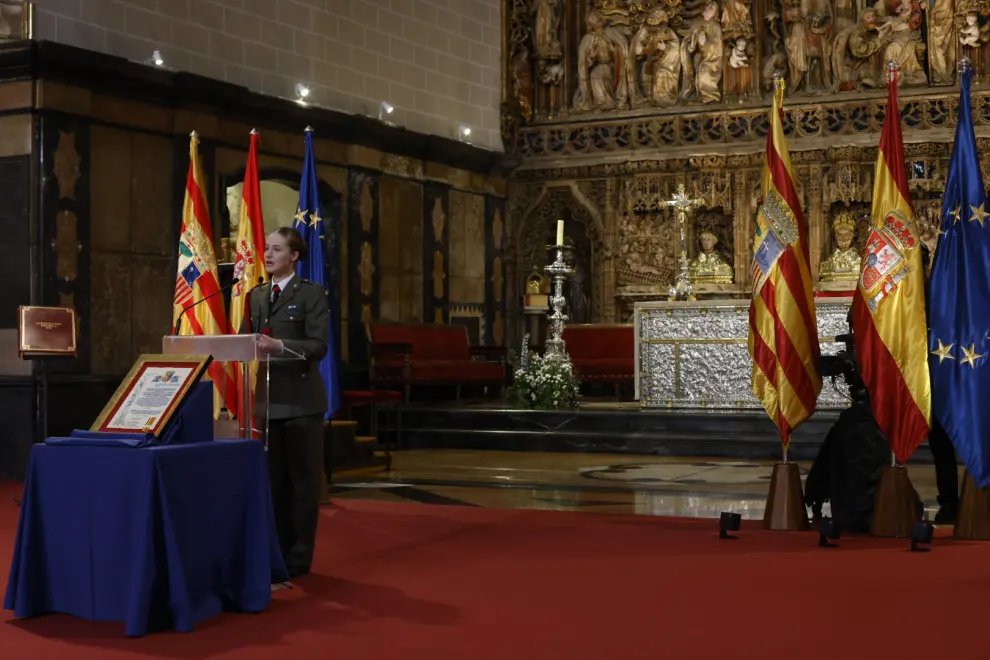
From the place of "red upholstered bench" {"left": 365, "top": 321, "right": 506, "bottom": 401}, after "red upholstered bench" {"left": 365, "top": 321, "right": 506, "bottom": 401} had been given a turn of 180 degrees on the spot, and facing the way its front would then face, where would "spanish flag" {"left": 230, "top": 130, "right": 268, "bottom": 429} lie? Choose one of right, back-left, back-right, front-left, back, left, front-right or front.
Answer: back-left

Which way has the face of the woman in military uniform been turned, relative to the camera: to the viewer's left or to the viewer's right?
to the viewer's left

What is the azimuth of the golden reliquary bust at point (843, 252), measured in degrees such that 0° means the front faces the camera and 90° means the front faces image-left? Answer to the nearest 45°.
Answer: approximately 0°

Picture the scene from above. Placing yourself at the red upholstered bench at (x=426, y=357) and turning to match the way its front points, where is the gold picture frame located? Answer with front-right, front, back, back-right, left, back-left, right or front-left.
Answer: right

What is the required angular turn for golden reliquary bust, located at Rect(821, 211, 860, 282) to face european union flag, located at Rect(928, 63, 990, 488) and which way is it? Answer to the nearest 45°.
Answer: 0° — it already faces it

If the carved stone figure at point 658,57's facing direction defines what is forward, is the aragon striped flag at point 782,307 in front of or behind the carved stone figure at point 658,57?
in front

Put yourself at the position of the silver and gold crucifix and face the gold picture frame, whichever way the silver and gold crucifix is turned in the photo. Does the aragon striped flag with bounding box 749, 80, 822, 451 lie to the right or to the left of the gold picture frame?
left

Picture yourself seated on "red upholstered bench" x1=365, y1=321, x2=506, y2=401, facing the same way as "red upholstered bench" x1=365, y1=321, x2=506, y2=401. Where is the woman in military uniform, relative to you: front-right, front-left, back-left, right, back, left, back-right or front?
front-right

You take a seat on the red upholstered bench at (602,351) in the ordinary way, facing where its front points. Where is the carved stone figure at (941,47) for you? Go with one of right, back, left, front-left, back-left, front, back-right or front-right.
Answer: left

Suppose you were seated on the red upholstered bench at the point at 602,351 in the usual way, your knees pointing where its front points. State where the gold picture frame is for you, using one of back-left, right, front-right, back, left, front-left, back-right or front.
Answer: front-right

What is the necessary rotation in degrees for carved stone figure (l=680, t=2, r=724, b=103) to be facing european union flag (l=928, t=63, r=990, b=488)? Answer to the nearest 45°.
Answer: approximately 45° to its left
